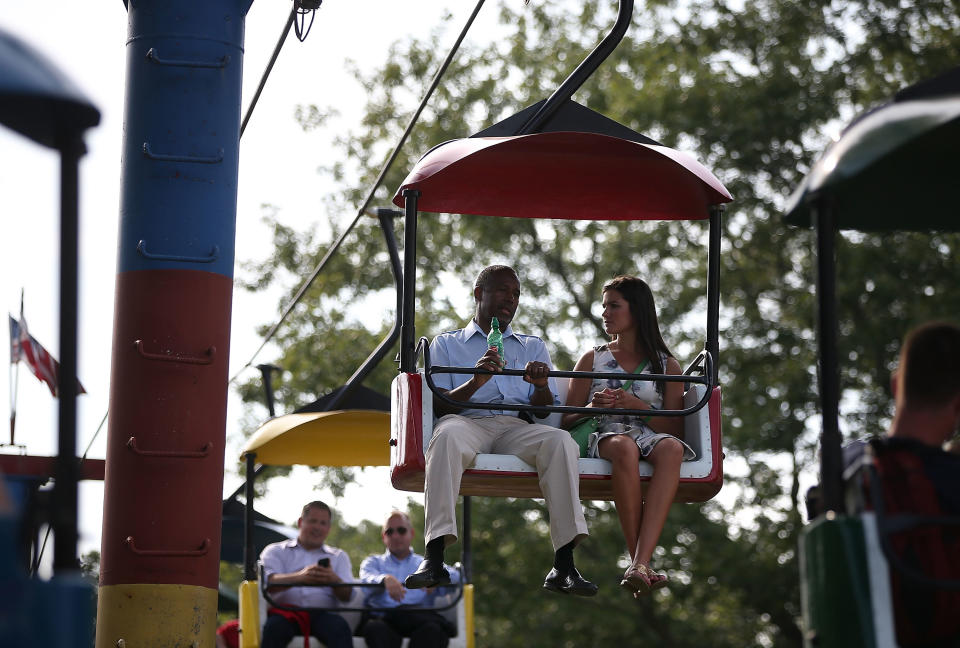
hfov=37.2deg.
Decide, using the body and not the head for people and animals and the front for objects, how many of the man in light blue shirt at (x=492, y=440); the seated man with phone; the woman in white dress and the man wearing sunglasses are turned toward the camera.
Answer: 4

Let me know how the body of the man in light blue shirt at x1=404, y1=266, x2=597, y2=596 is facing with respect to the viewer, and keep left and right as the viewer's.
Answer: facing the viewer

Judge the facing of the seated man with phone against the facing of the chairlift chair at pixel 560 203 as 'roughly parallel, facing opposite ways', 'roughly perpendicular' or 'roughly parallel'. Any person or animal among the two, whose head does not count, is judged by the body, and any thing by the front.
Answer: roughly parallel

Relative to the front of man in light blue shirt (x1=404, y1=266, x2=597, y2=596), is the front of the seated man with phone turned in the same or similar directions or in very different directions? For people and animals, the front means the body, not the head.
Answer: same or similar directions

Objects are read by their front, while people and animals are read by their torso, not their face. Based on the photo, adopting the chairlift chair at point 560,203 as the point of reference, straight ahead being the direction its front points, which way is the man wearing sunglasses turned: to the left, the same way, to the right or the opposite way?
the same way

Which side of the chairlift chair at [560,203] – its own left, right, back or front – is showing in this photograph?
front

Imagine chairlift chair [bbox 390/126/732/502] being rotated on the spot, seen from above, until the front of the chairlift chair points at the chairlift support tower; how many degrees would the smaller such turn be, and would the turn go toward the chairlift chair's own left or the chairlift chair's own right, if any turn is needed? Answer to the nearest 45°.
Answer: approximately 45° to the chairlift chair's own right

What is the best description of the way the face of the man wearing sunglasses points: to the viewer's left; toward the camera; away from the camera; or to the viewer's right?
toward the camera

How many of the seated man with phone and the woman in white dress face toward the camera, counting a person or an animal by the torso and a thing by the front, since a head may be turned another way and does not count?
2

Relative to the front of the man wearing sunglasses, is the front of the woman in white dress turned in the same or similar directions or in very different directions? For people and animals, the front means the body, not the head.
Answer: same or similar directions

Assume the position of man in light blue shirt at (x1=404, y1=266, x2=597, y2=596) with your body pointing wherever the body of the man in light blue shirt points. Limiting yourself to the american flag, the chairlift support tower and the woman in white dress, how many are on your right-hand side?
2

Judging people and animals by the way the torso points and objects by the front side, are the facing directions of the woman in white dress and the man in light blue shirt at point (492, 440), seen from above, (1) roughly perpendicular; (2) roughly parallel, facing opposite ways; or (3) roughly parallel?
roughly parallel

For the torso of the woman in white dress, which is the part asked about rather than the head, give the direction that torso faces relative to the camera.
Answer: toward the camera

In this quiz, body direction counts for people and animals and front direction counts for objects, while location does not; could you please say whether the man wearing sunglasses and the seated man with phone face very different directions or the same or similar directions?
same or similar directions
